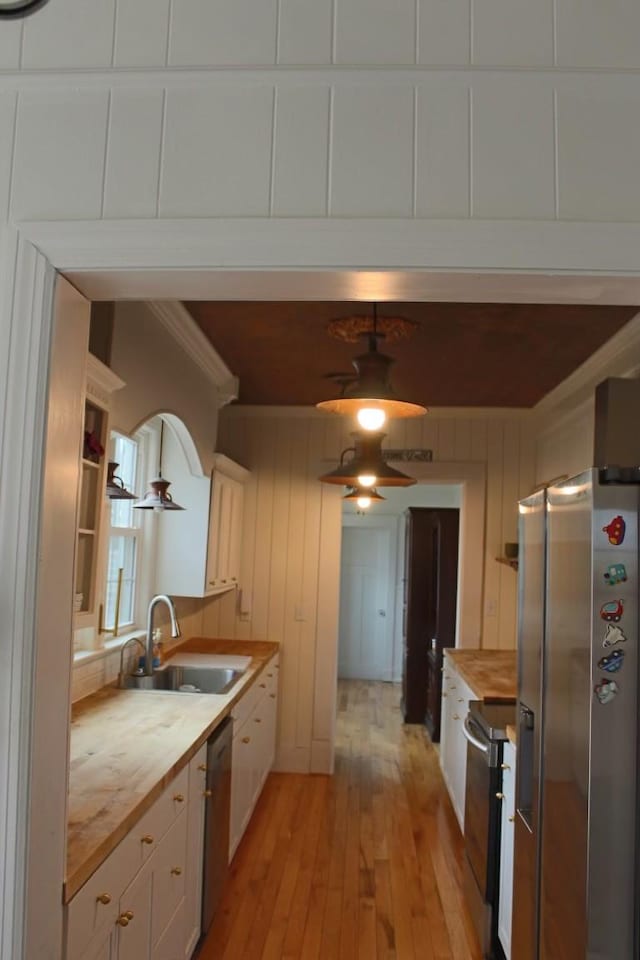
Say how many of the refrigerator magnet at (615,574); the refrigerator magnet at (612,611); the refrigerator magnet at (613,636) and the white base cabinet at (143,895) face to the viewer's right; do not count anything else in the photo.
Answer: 1

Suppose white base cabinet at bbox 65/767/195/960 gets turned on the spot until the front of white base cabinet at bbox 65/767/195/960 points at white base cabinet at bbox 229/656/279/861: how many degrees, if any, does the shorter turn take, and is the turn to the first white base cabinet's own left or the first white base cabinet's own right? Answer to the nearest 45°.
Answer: approximately 90° to the first white base cabinet's own left

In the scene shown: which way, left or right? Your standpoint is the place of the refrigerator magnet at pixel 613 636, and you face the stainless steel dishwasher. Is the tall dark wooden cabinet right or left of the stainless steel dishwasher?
right

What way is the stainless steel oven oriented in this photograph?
to the viewer's left

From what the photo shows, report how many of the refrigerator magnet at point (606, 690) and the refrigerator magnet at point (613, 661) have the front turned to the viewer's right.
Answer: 0

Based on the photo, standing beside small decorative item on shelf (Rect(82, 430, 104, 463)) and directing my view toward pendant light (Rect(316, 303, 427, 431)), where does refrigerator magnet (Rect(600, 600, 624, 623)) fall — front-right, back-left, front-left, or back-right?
front-right

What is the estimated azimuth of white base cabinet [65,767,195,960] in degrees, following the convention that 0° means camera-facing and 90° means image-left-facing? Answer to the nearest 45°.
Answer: approximately 270°

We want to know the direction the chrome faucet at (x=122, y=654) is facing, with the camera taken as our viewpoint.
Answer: facing to the right of the viewer

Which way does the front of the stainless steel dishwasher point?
to the viewer's right

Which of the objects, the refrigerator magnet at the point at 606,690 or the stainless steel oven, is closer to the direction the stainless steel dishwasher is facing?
the stainless steel oven

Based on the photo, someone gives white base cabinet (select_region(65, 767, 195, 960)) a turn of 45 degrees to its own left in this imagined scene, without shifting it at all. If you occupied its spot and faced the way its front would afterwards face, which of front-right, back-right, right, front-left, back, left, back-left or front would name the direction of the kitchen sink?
front-left

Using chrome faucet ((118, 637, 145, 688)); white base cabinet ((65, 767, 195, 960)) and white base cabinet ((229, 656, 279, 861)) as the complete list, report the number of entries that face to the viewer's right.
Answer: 3
